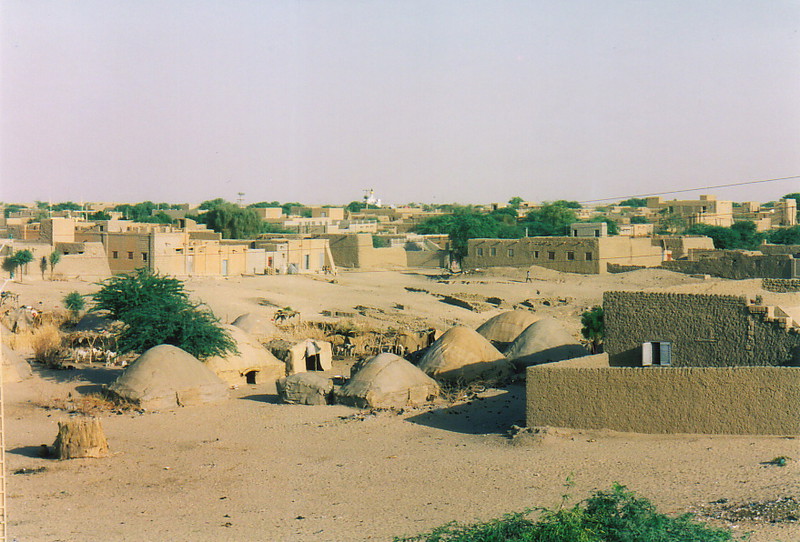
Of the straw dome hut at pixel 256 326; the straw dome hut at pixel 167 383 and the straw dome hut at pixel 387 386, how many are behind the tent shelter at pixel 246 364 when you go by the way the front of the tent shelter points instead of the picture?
1

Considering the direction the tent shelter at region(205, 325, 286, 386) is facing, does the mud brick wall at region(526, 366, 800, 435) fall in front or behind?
in front

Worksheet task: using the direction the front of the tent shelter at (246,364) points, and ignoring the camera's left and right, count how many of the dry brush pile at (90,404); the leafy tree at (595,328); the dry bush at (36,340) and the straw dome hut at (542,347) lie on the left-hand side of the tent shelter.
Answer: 2

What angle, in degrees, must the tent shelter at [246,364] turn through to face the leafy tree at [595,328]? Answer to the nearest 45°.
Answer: approximately 90° to its left

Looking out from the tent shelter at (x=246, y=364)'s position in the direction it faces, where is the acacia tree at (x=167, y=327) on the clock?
The acacia tree is roughly at 3 o'clock from the tent shelter.

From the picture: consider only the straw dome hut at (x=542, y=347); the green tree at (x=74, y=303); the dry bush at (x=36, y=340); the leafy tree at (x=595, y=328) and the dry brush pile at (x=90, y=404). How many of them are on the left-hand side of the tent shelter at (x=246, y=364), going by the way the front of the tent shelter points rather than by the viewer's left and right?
2

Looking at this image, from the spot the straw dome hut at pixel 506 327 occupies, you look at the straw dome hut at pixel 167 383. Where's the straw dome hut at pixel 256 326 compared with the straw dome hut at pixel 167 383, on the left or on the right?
right

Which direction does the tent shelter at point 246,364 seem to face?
toward the camera

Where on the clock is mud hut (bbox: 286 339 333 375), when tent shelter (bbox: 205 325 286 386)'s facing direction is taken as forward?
The mud hut is roughly at 8 o'clock from the tent shelter.

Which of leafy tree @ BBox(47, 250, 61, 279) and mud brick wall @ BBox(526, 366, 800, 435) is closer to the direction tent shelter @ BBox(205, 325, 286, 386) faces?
the mud brick wall

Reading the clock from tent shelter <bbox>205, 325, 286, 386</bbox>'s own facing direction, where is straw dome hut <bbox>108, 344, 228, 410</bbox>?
The straw dome hut is roughly at 1 o'clock from the tent shelter.

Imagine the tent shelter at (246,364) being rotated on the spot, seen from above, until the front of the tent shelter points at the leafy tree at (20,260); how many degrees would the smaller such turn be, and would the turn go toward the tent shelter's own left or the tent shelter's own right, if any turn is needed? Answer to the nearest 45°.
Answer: approximately 135° to the tent shelter's own right

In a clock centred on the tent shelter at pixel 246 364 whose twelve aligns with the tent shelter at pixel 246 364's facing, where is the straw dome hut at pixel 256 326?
The straw dome hut is roughly at 6 o'clock from the tent shelter.
